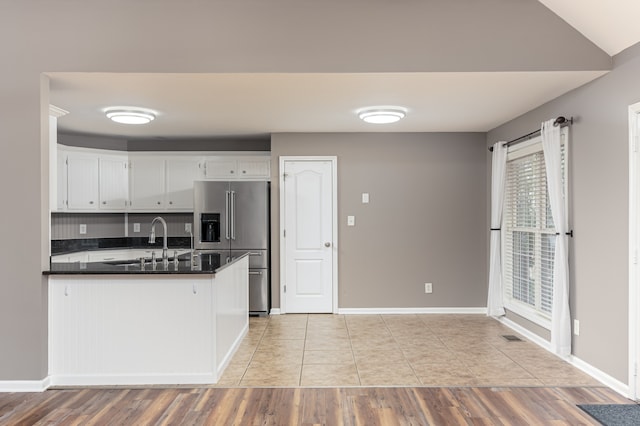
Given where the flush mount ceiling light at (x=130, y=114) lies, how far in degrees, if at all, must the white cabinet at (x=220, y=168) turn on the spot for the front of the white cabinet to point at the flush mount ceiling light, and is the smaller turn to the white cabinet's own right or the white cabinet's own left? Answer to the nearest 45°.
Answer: approximately 45° to the white cabinet's own right

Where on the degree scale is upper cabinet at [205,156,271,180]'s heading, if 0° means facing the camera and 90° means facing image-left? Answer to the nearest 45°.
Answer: approximately 0°

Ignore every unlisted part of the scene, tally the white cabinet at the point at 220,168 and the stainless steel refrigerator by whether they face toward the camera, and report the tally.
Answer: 2

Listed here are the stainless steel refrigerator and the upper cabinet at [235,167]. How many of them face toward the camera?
2

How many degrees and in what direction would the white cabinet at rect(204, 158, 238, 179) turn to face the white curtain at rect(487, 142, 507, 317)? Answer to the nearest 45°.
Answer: approximately 45° to its left

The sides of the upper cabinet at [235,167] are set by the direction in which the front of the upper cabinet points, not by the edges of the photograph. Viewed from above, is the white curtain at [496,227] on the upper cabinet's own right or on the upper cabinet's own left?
on the upper cabinet's own left

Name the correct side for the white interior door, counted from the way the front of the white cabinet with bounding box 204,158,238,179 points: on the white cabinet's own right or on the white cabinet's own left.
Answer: on the white cabinet's own left
